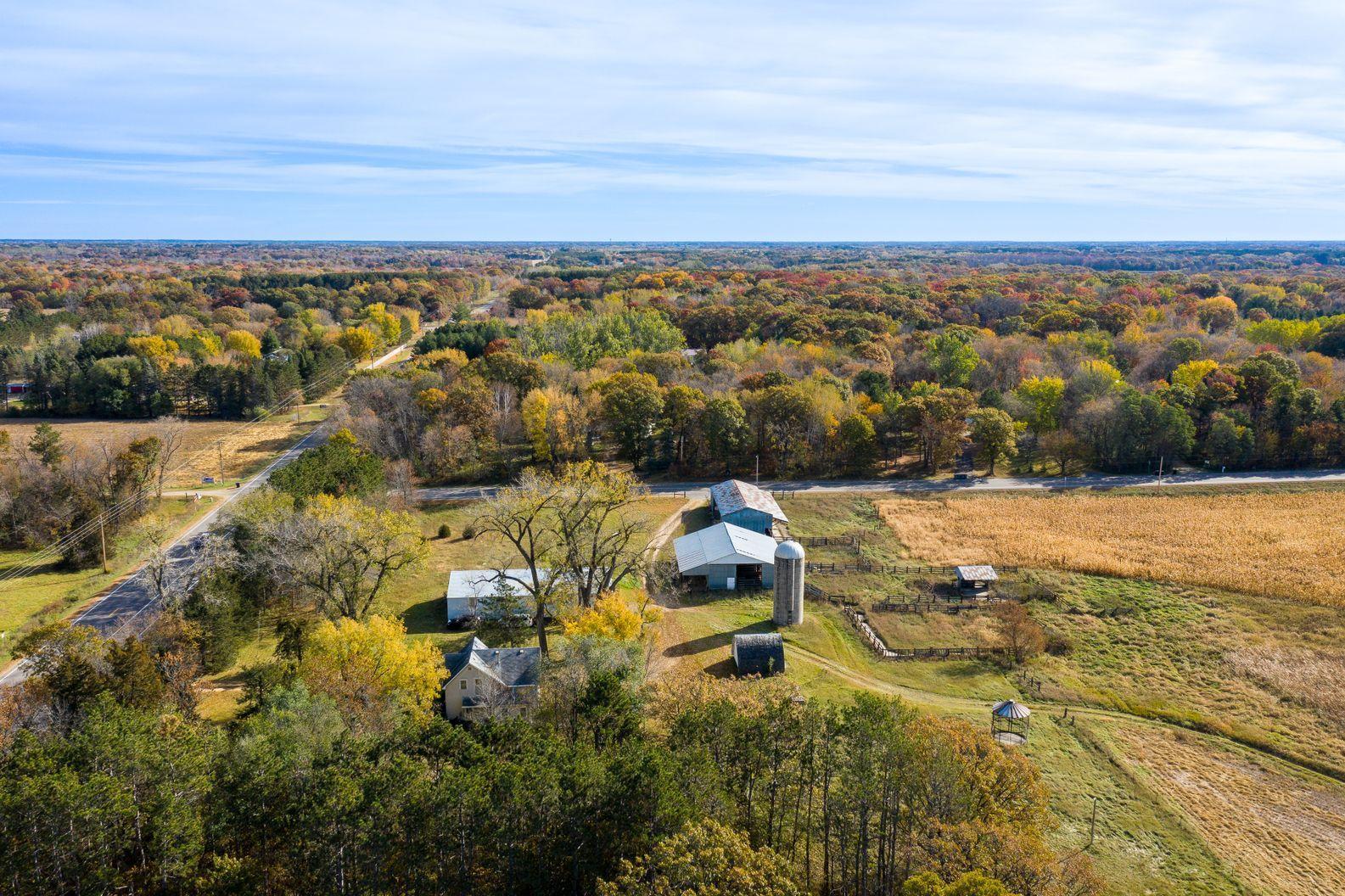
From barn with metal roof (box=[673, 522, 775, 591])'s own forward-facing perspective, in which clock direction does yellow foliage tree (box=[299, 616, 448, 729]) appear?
The yellow foliage tree is roughly at 1 o'clock from the barn with metal roof.

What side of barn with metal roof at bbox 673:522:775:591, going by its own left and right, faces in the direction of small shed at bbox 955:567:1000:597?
left

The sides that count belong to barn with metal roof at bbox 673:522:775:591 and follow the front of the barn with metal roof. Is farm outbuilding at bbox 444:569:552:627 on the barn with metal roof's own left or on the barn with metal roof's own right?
on the barn with metal roof's own right

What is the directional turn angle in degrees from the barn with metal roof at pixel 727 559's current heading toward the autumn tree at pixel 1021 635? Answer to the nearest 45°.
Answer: approximately 45° to its left

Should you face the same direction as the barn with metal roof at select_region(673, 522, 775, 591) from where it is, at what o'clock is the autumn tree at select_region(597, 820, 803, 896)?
The autumn tree is roughly at 12 o'clock from the barn with metal roof.

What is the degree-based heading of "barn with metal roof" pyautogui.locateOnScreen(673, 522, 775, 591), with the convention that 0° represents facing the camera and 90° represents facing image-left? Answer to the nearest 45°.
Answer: approximately 0°

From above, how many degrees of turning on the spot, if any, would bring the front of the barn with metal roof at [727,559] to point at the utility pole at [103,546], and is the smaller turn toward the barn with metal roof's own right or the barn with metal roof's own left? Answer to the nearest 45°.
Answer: approximately 90° to the barn with metal roof's own right

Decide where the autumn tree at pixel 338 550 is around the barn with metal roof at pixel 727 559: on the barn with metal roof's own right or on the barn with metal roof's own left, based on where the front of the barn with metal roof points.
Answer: on the barn with metal roof's own right
